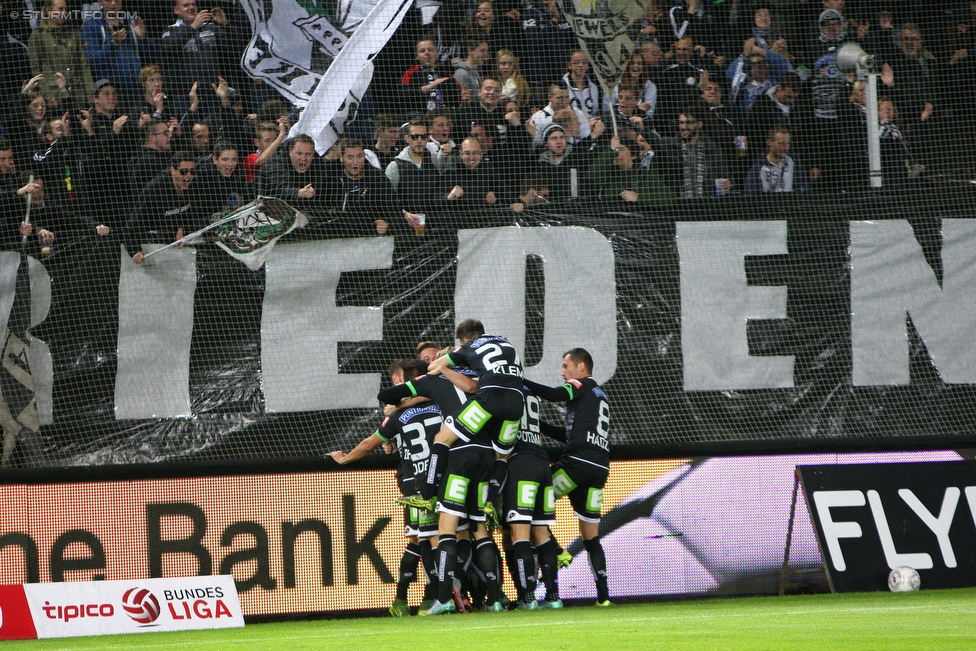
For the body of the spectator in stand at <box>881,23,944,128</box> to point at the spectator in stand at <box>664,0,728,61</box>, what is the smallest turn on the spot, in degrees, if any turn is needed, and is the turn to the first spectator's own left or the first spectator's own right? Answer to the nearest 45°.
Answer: approximately 90° to the first spectator's own right

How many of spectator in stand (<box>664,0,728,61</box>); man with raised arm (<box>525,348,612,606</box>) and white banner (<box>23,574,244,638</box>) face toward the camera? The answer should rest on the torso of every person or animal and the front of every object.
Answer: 2

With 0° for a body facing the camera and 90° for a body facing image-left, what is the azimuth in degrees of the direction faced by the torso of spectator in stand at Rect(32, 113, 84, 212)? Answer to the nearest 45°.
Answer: approximately 315°
